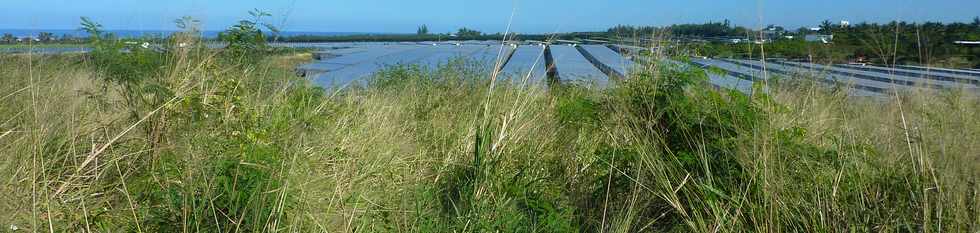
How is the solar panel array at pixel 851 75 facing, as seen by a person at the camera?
facing the viewer and to the left of the viewer

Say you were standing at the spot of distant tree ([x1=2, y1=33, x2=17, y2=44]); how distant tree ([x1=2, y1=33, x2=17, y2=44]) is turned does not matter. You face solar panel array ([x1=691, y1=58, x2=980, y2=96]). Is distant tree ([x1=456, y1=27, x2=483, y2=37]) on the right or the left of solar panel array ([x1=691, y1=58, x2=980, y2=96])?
left

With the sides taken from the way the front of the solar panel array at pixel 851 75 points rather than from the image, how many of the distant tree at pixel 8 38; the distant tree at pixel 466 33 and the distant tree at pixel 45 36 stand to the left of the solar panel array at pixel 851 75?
0
